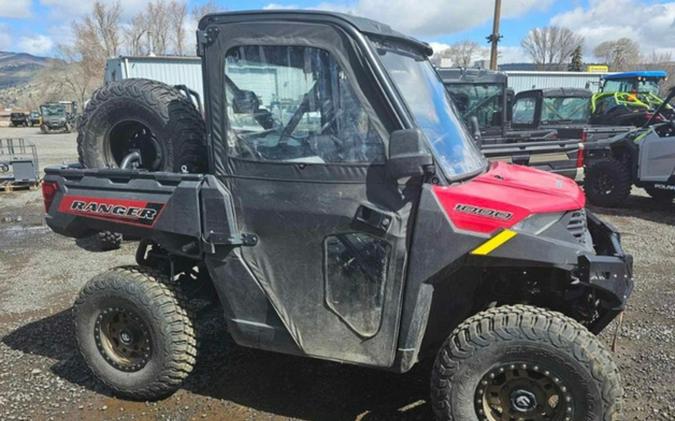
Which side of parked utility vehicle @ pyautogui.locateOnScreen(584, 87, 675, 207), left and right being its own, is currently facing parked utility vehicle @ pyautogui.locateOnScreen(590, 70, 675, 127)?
right

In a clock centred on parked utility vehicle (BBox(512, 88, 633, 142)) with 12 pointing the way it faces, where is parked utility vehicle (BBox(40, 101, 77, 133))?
parked utility vehicle (BBox(40, 101, 77, 133)) is roughly at 11 o'clock from parked utility vehicle (BBox(512, 88, 633, 142)).

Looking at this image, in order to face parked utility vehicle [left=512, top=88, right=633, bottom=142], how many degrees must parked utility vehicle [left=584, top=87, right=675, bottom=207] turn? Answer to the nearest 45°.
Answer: approximately 90° to its right

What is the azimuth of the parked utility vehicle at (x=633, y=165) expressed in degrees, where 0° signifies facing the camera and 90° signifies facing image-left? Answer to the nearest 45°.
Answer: approximately 90°

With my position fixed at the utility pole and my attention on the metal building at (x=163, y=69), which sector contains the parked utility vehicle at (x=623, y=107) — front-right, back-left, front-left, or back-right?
front-left

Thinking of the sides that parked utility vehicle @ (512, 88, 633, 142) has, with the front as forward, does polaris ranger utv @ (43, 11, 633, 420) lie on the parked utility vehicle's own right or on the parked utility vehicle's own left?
on the parked utility vehicle's own left

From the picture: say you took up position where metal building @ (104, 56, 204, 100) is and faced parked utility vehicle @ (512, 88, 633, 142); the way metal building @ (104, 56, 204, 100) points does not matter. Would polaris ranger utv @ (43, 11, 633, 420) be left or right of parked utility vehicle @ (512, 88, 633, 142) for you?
right

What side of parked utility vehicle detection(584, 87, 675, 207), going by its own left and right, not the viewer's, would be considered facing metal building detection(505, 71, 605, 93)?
right

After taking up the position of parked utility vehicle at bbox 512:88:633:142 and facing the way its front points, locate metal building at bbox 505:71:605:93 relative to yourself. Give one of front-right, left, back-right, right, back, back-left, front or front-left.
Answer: front-right

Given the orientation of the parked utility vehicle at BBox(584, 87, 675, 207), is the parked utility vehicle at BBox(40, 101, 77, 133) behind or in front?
in front
